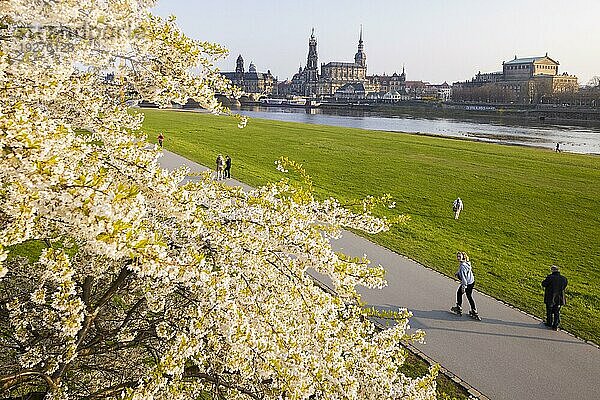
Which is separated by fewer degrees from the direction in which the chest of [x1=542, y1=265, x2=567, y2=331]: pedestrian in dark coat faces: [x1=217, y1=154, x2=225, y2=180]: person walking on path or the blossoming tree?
the person walking on path

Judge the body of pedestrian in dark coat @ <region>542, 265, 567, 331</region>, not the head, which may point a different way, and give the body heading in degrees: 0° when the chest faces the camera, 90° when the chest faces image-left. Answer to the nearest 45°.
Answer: approximately 180°

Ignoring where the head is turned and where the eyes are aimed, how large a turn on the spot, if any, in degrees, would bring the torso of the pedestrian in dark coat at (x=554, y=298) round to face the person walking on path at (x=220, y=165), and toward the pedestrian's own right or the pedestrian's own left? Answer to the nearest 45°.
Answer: approximately 45° to the pedestrian's own left
